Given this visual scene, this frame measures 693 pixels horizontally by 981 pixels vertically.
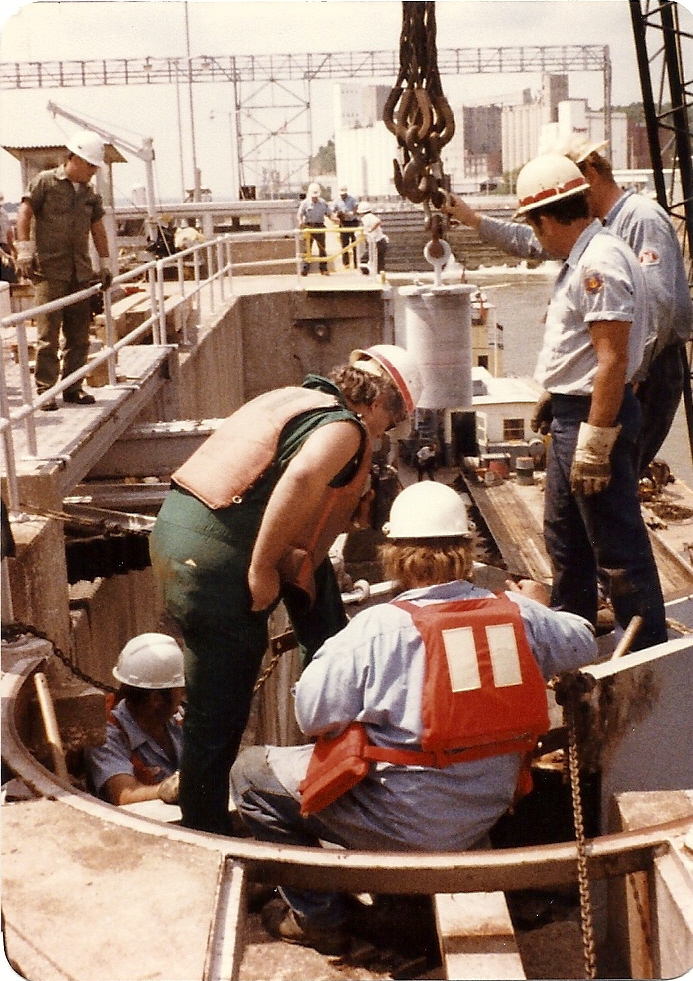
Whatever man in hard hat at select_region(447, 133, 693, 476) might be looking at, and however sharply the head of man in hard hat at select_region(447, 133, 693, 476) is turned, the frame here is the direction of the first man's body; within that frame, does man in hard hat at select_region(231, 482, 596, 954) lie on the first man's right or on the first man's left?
on the first man's left

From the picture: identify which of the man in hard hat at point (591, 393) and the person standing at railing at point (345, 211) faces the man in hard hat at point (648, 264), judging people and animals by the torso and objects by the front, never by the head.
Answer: the person standing at railing

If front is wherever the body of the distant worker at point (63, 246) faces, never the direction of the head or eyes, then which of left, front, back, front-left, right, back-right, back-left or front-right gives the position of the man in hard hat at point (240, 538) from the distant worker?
front-right

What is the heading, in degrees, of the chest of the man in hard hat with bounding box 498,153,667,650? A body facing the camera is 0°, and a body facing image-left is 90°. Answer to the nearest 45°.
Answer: approximately 90°

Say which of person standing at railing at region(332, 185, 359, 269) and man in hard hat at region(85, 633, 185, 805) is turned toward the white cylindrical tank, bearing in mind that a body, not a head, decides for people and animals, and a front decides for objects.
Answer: the person standing at railing

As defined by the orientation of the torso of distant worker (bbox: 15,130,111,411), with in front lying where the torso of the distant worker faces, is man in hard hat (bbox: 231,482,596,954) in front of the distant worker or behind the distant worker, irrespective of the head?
in front

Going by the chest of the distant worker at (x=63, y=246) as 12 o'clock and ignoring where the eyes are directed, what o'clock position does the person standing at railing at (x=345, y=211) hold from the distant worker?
The person standing at railing is roughly at 8 o'clock from the distant worker.

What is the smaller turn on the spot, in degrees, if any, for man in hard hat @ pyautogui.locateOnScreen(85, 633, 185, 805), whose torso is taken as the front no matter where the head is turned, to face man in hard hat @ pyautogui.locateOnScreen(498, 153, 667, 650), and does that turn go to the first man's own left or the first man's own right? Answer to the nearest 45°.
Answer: approximately 45° to the first man's own left

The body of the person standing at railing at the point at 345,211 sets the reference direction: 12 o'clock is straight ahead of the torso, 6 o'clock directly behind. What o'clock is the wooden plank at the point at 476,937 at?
The wooden plank is roughly at 12 o'clock from the person standing at railing.

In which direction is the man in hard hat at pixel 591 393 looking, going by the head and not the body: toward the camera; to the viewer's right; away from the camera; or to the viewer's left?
to the viewer's left

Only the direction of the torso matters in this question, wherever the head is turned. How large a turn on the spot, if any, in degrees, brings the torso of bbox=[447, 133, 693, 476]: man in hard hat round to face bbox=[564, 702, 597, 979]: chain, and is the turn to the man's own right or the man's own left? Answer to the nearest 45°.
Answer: approximately 90° to the man's own left

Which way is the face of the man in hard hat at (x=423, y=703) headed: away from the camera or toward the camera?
away from the camera

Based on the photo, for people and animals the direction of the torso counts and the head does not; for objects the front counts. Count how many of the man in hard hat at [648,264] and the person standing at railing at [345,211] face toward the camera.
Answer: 1

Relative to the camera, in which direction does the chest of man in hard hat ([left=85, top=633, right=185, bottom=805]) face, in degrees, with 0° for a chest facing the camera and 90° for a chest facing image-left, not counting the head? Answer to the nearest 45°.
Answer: approximately 315°

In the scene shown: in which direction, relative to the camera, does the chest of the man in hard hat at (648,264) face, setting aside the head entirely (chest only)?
to the viewer's left

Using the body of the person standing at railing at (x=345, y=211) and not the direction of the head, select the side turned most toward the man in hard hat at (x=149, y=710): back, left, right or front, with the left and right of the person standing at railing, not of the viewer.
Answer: front

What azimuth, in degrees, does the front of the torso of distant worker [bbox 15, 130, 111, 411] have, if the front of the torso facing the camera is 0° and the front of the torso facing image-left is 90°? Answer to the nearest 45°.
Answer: approximately 315°
